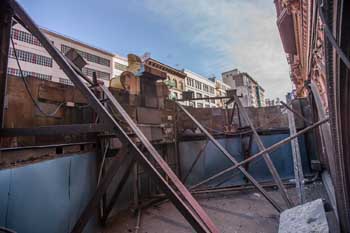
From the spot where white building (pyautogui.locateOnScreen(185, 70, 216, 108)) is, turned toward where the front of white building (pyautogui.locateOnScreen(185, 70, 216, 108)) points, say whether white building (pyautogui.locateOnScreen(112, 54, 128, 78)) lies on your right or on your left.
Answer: on your right

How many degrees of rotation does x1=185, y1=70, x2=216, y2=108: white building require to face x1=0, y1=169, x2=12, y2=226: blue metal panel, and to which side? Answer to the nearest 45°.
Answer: approximately 45° to its right

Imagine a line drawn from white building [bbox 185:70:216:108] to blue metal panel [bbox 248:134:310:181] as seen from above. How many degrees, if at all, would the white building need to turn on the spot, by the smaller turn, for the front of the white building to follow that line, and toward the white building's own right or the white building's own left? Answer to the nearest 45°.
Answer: approximately 45° to the white building's own right

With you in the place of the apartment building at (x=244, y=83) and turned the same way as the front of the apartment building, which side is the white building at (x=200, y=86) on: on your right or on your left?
on your right

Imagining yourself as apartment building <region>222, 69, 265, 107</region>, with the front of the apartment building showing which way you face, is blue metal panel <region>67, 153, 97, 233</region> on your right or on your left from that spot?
on your right

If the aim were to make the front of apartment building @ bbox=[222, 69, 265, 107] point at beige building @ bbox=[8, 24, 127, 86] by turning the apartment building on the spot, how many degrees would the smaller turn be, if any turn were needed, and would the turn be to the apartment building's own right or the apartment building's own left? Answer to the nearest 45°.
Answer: approximately 90° to the apartment building's own right

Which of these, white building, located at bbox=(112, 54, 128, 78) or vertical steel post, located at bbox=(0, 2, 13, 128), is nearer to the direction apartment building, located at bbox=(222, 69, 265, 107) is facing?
the vertical steel post

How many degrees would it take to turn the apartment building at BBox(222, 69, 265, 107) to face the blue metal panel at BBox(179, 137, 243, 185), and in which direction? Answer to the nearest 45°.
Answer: approximately 45° to its right
